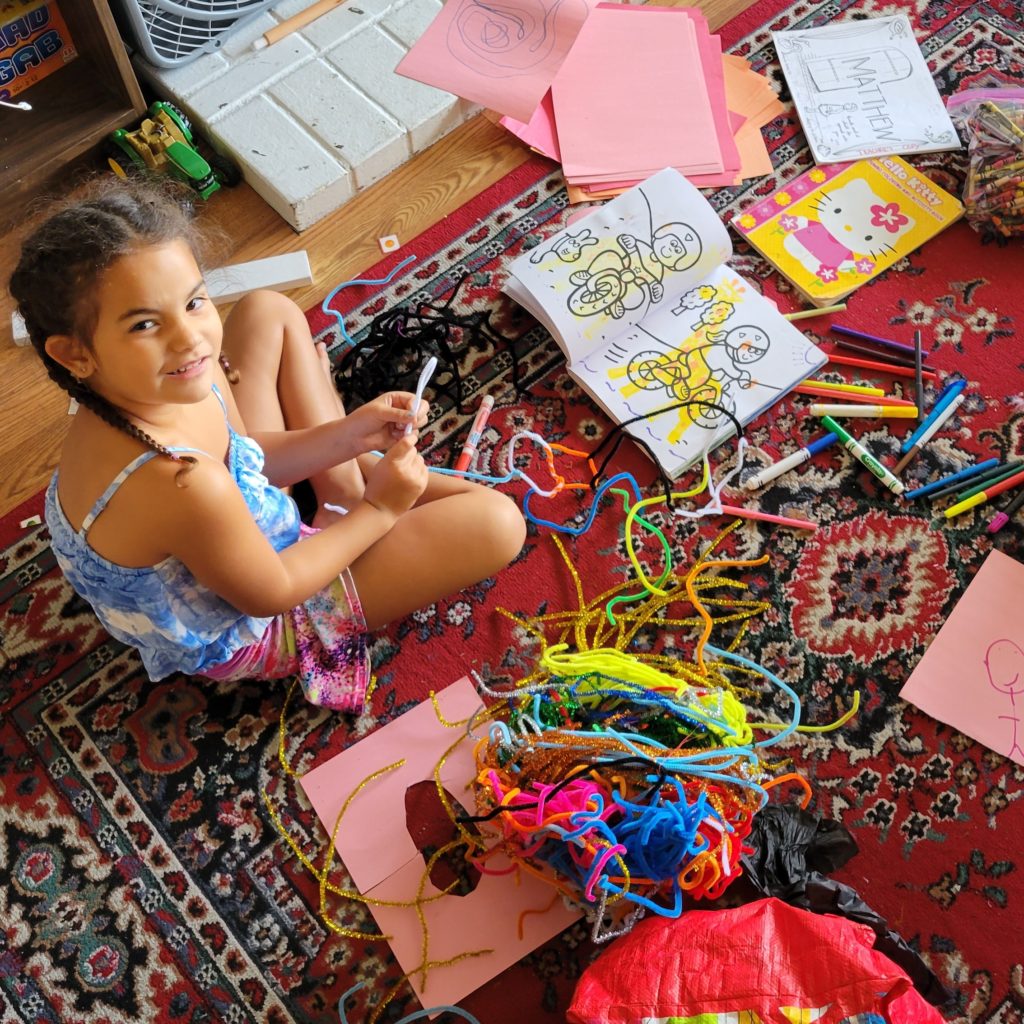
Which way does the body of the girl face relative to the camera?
to the viewer's right

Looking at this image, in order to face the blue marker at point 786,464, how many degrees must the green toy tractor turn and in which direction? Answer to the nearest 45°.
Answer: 0° — it already faces it

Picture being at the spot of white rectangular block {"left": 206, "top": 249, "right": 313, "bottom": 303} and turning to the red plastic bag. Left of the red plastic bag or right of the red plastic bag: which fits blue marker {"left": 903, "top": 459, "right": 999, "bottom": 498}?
left

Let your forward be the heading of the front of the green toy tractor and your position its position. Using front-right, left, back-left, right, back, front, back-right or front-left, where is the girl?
front-right
